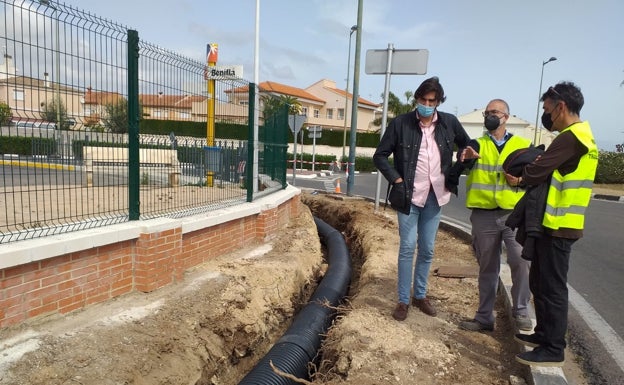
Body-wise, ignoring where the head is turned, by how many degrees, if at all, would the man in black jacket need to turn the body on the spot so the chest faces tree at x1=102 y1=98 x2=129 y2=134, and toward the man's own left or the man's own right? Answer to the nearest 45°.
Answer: approximately 90° to the man's own right

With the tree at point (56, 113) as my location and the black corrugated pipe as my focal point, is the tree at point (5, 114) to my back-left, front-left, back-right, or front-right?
back-right

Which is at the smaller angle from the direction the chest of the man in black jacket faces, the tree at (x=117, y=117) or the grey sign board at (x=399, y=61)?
the tree

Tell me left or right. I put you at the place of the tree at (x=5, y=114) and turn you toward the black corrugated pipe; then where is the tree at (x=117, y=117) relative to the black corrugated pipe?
left

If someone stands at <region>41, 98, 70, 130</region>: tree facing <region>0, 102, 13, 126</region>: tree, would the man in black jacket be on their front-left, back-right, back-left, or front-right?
back-left
